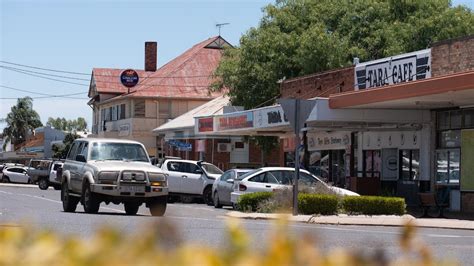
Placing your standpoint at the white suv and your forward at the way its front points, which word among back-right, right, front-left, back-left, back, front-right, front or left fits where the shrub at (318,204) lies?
front-left

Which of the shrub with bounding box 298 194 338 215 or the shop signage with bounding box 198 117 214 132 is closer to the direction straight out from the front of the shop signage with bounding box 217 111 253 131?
the shrub

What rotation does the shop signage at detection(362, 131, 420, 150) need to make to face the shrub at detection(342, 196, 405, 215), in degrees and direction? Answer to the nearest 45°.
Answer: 0° — it already faces it

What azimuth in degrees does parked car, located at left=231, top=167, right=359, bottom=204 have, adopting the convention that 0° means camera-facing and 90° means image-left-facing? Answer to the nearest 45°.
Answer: approximately 270°

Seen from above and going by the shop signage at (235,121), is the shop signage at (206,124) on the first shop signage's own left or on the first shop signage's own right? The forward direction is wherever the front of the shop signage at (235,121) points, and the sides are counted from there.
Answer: on the first shop signage's own right

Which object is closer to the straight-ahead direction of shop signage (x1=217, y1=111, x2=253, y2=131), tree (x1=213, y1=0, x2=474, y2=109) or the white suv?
the white suv

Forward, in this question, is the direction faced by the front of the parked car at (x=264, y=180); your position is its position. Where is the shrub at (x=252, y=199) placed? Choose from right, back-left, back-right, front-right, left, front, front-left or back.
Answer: right
